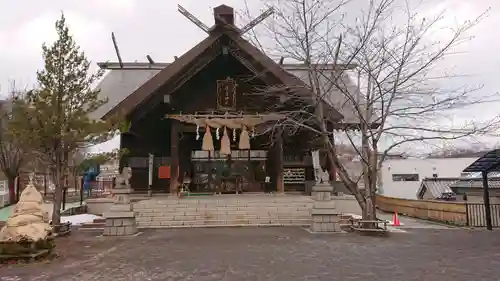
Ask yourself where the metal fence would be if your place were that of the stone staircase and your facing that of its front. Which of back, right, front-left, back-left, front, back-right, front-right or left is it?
left

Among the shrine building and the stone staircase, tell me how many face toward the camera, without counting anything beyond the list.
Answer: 2

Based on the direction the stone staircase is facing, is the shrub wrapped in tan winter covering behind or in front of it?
in front

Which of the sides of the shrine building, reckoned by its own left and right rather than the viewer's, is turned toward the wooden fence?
left

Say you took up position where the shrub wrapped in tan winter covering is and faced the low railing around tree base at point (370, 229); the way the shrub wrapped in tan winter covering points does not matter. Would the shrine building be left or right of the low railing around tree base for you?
left

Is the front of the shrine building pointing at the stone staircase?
yes

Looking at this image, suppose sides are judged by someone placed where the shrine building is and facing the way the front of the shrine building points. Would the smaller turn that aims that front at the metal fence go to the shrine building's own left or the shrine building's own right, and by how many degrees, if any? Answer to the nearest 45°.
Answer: approximately 45° to the shrine building's own left

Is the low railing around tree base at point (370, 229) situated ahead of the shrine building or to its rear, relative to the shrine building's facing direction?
ahead

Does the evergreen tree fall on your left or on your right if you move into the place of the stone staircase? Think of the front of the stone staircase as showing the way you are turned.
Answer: on your right

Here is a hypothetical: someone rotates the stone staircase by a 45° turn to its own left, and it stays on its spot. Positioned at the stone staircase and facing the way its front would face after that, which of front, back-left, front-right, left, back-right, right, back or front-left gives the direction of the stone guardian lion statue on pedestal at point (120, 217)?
right

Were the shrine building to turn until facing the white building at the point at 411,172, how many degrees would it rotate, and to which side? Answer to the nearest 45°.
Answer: approximately 135° to its left

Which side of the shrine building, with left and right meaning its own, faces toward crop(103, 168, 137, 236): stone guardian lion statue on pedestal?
front

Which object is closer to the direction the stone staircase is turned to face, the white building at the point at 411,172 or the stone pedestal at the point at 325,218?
the stone pedestal

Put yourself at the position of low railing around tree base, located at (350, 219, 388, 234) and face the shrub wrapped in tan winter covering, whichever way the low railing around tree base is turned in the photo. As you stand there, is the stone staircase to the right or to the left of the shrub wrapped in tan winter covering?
right

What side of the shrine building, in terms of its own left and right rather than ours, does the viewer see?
front

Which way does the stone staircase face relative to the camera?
toward the camera

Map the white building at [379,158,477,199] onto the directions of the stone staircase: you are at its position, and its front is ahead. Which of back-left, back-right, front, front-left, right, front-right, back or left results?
back-left
